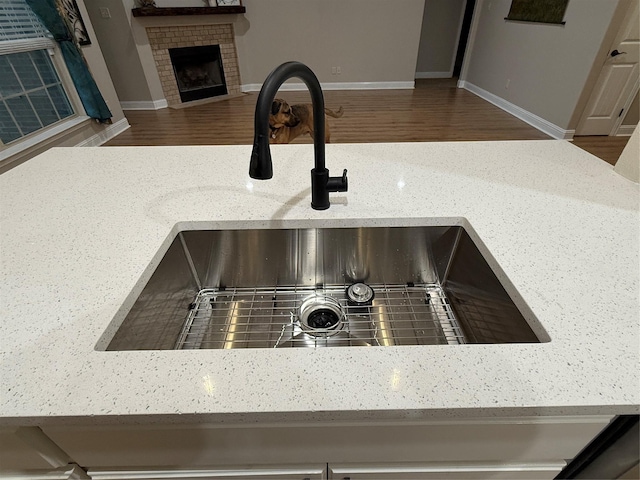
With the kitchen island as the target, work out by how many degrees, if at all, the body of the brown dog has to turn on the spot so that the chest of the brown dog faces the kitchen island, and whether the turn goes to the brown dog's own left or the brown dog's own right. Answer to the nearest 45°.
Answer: approximately 90° to the brown dog's own left

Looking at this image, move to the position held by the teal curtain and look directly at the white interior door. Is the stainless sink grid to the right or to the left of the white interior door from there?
right

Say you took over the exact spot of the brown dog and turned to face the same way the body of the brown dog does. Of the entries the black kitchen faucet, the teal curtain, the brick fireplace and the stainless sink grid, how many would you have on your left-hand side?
2

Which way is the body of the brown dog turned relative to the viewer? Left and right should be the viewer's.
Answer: facing to the left of the viewer

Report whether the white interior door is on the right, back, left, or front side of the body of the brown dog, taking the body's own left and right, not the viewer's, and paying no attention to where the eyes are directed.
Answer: back

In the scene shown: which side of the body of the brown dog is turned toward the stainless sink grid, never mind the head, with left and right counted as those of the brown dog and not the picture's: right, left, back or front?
left

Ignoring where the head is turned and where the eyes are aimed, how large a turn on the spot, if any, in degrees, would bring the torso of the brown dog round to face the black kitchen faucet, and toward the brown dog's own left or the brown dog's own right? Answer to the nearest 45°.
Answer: approximately 90° to the brown dog's own left
